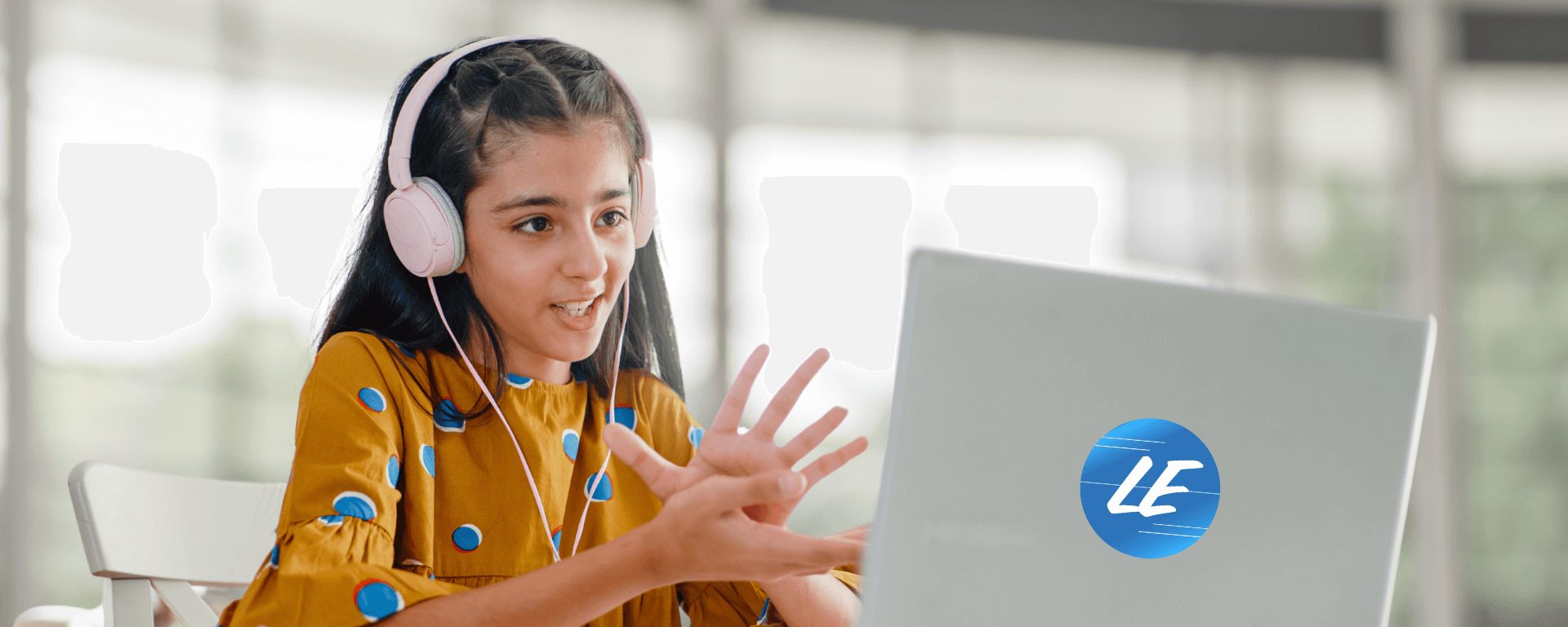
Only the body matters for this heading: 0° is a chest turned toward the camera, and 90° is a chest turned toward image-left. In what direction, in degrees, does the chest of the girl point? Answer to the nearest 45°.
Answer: approximately 315°

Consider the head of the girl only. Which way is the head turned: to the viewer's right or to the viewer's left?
to the viewer's right
